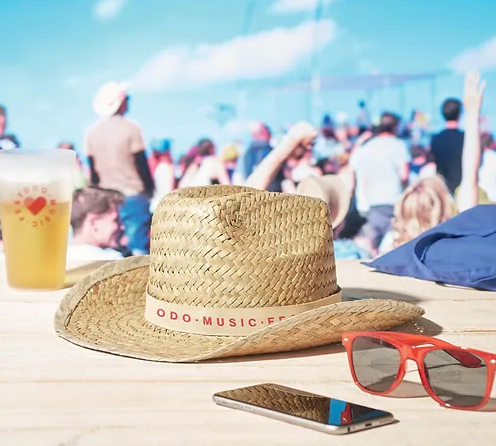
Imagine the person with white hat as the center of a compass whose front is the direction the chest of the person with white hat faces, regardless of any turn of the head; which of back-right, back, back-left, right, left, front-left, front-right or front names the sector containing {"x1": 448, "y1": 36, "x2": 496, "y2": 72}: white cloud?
front-right

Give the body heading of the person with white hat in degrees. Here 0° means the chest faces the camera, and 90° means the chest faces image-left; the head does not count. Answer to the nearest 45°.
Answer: approximately 225°

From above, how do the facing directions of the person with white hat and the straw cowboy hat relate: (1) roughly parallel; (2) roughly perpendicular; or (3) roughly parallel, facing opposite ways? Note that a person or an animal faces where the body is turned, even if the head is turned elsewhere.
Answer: roughly parallel, facing opposite ways

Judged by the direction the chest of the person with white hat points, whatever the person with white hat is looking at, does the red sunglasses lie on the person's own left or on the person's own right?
on the person's own right

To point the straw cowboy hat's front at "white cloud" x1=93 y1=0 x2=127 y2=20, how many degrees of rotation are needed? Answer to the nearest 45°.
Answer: approximately 135° to its right

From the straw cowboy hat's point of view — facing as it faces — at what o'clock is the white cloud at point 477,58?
The white cloud is roughly at 5 o'clock from the straw cowboy hat.

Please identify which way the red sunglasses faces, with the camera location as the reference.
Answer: facing the viewer and to the left of the viewer

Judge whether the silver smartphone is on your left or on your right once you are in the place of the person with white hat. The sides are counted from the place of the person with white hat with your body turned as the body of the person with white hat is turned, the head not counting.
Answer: on your right

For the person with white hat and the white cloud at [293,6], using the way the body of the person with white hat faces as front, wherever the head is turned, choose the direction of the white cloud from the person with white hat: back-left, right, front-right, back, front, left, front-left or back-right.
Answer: front-right

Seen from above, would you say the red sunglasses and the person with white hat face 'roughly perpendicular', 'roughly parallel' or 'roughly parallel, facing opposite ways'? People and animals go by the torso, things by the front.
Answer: roughly parallel, facing opposite ways

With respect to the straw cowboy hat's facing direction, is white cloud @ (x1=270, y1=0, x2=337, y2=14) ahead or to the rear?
to the rear

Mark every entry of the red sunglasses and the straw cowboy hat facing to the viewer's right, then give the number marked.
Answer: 0

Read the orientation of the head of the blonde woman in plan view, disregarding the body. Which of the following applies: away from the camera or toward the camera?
away from the camera
